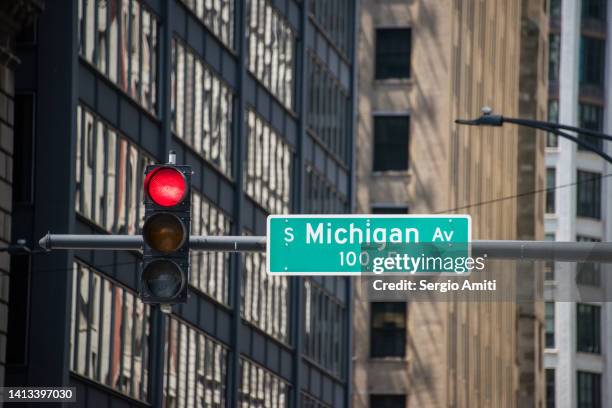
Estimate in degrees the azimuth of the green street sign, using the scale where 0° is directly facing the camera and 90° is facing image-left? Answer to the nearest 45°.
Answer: approximately 0°

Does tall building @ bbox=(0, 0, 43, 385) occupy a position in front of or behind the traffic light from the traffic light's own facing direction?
behind

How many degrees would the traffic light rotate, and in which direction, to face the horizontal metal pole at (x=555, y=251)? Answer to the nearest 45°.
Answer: approximately 90° to its left

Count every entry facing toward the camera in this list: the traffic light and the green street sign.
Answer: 2

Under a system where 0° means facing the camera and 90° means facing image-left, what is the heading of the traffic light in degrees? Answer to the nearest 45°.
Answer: approximately 0°

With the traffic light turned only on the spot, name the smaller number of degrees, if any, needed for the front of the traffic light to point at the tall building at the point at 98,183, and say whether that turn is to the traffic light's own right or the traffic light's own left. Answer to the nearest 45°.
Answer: approximately 180°
